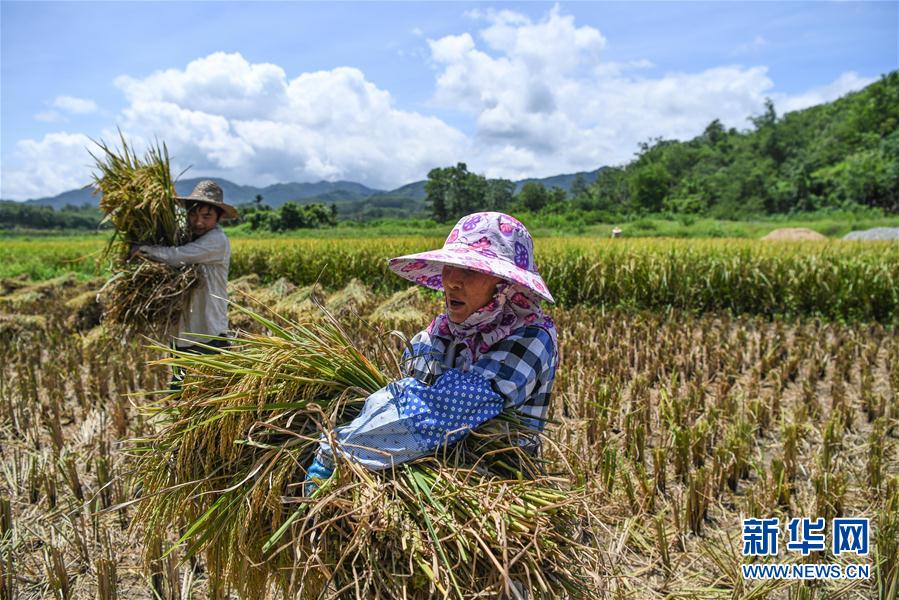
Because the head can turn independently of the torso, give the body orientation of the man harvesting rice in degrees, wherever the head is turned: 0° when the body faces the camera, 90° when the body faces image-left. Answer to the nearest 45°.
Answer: approximately 90°

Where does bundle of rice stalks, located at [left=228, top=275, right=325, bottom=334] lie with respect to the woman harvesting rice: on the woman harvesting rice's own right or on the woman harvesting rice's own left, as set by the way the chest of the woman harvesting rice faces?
on the woman harvesting rice's own right

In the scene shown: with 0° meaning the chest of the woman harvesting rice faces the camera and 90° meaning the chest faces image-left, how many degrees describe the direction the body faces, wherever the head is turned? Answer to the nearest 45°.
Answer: approximately 45°

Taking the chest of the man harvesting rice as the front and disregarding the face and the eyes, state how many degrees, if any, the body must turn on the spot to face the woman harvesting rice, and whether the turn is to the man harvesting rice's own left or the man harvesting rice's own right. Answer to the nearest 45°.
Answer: approximately 90° to the man harvesting rice's own left

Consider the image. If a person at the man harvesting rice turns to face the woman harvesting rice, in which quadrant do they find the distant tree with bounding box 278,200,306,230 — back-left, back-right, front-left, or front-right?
back-left

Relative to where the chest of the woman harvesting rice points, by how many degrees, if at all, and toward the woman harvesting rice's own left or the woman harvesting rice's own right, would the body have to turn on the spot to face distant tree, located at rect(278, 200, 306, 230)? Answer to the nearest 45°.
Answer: approximately 135° to the woman harvesting rice's own right

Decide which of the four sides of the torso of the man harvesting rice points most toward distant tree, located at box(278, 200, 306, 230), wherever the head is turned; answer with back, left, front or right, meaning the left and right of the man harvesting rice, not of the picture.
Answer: right
